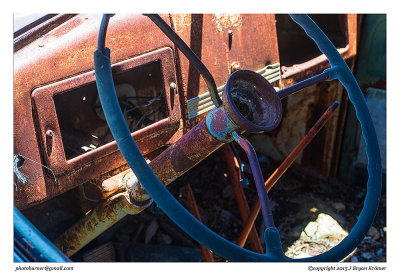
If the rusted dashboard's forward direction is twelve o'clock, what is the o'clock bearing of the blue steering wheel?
The blue steering wheel is roughly at 1 o'clock from the rusted dashboard.

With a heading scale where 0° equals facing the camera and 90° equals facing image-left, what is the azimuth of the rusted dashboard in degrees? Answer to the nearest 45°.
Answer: approximately 315°
